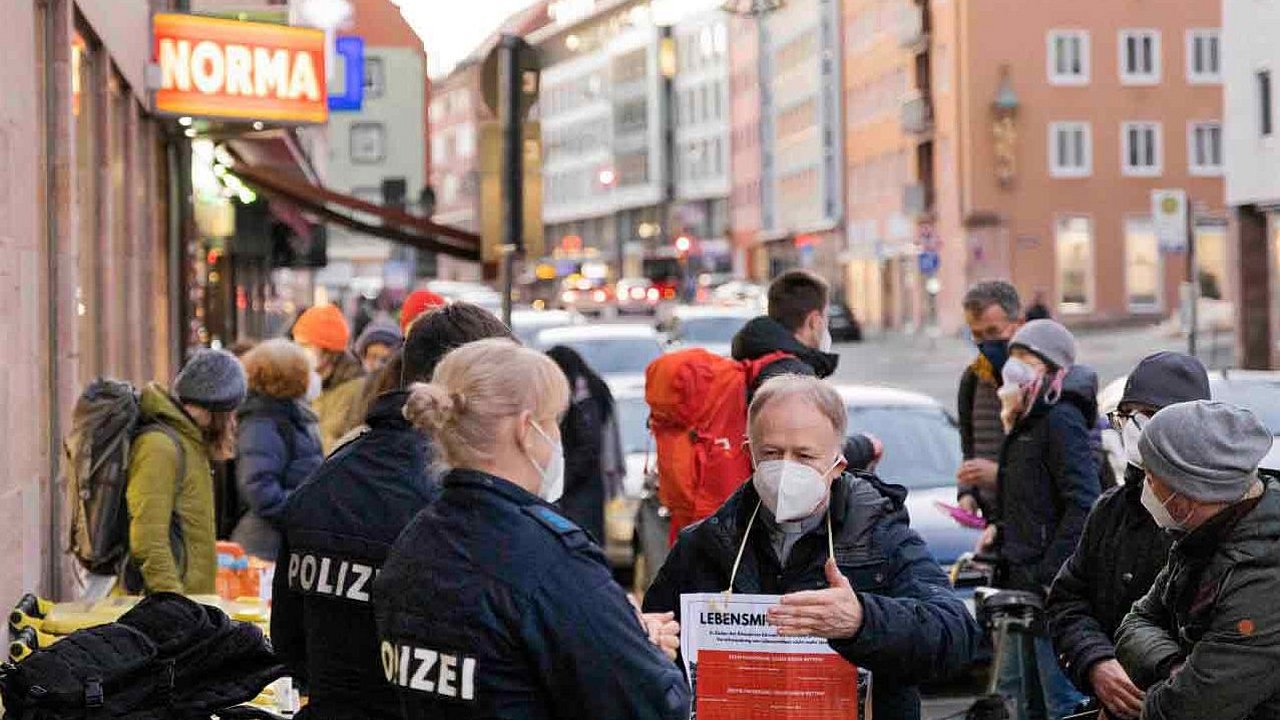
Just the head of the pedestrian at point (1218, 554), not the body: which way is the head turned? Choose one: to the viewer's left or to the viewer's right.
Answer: to the viewer's left

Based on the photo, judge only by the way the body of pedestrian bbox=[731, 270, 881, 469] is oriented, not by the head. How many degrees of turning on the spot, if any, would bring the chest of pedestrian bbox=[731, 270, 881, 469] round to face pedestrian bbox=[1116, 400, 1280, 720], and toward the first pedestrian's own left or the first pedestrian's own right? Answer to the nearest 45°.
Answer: approximately 135° to the first pedestrian's own right

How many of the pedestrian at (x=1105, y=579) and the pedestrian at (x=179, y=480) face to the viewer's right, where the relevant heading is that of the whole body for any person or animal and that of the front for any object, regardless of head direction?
1

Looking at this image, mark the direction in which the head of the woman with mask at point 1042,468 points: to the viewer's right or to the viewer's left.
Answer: to the viewer's left

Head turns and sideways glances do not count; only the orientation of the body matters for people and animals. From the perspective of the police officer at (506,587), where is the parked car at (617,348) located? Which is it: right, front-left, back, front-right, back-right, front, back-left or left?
front-left

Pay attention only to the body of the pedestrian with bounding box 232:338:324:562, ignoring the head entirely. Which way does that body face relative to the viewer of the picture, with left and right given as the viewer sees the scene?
facing away from the viewer and to the right of the viewer

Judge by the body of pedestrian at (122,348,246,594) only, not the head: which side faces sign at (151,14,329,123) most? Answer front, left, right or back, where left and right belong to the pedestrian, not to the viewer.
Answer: left

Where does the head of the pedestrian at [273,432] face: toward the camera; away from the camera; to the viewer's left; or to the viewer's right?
away from the camera

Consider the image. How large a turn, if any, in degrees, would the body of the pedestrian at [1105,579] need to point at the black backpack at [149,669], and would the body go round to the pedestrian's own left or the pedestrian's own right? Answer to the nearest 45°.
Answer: approximately 45° to the pedestrian's own right

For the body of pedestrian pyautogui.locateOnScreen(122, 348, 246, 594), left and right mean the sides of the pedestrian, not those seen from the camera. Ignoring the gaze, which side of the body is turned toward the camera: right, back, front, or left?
right

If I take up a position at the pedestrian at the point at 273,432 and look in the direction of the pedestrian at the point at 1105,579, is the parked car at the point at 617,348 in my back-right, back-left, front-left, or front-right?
back-left
